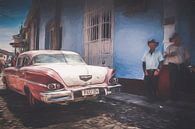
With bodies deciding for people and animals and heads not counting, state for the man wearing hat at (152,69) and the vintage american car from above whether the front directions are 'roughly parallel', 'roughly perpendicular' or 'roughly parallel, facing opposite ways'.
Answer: roughly perpendicular

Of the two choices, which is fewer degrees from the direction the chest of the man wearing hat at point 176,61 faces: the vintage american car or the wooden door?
the vintage american car

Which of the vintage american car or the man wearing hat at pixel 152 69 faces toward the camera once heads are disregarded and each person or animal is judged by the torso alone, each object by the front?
the man wearing hat

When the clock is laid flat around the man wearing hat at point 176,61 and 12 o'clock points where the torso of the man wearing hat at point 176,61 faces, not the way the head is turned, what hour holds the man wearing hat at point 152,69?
the man wearing hat at point 152,69 is roughly at 2 o'clock from the man wearing hat at point 176,61.

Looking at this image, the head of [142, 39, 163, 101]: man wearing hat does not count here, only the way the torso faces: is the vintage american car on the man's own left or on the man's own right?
on the man's own right

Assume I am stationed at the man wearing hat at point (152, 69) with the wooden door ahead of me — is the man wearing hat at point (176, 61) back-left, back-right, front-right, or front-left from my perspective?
back-right

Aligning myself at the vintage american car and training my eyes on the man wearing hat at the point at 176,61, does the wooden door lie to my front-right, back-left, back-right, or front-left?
front-left

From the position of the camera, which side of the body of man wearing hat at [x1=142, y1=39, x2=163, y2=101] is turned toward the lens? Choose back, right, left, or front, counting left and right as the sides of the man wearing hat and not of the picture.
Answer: front

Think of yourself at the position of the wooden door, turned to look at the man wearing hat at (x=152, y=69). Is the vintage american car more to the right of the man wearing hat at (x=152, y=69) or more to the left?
right
